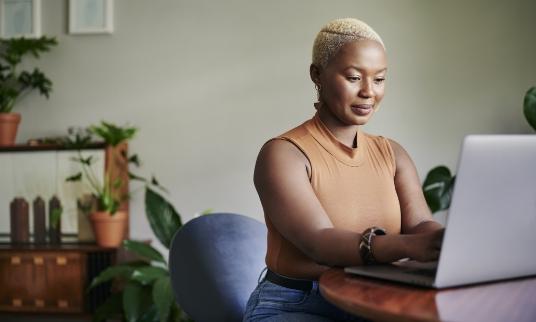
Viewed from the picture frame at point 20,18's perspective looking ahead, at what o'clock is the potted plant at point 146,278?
The potted plant is roughly at 11 o'clock from the picture frame.

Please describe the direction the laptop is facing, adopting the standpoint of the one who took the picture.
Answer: facing away from the viewer and to the left of the viewer

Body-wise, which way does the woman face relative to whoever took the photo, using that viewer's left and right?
facing the viewer and to the right of the viewer

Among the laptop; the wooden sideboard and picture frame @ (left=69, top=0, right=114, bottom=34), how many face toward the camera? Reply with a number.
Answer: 2

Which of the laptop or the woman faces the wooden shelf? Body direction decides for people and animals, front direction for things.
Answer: the laptop

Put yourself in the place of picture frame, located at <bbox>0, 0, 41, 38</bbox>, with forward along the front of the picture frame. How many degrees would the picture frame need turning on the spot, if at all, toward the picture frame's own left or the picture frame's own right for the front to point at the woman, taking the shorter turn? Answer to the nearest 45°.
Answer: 0° — it already faces them

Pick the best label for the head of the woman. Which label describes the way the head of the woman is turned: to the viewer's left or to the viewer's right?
to the viewer's right

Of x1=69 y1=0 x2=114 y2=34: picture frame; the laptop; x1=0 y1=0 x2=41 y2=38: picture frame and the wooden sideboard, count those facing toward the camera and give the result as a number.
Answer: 3

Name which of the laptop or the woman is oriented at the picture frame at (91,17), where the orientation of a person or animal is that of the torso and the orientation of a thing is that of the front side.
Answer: the laptop

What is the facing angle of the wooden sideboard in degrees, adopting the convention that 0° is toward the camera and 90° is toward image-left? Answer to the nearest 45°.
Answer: approximately 0°

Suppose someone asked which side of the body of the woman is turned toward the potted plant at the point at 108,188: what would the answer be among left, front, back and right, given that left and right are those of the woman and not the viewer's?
back

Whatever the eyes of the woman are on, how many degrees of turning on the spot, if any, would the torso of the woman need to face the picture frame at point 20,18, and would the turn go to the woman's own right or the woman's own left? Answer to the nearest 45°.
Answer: approximately 180°

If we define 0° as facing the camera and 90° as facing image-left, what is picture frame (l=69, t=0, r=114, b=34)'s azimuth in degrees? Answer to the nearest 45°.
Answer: approximately 0°

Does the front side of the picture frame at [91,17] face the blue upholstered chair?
yes
